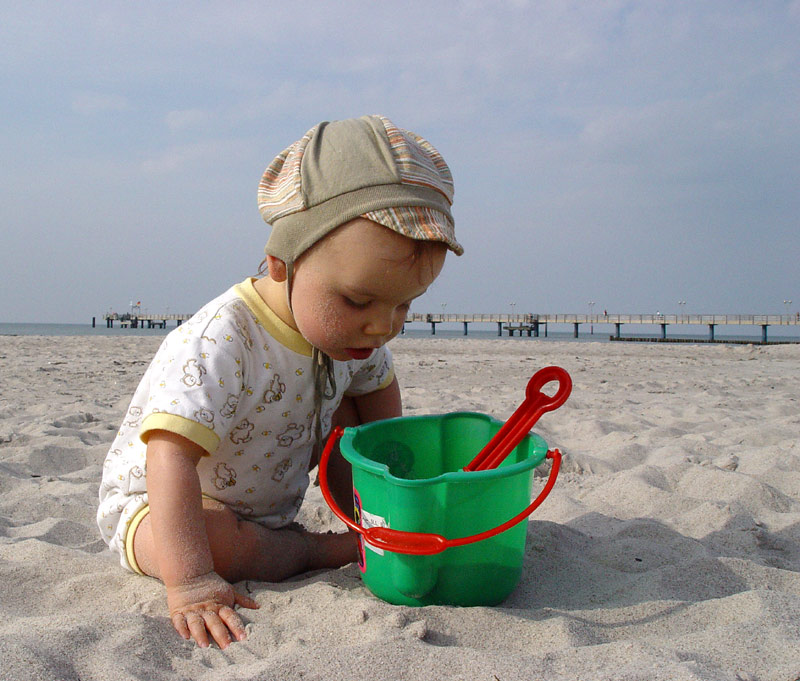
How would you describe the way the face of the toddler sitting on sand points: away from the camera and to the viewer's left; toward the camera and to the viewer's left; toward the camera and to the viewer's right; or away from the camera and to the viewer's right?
toward the camera and to the viewer's right

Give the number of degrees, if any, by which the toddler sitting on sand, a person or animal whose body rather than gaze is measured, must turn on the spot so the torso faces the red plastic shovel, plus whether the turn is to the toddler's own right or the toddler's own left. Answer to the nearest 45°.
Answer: approximately 45° to the toddler's own left

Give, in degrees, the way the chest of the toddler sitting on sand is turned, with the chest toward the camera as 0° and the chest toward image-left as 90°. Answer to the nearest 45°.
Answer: approximately 315°
